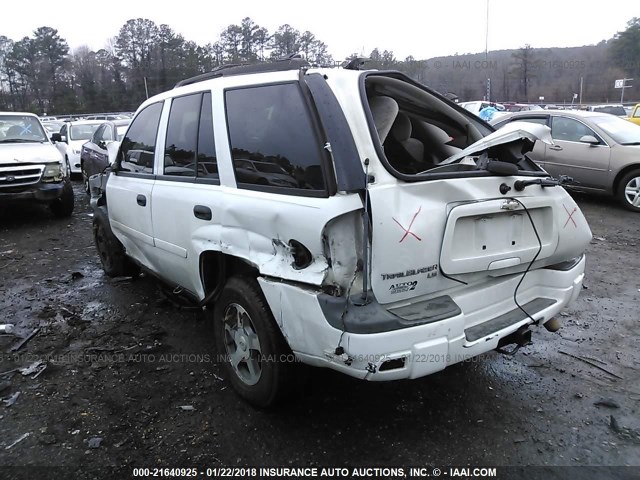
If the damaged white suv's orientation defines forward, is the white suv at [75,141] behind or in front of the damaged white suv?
in front

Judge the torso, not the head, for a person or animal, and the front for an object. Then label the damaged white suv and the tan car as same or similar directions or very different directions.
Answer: very different directions

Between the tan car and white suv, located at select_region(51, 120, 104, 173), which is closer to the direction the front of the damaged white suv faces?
the white suv

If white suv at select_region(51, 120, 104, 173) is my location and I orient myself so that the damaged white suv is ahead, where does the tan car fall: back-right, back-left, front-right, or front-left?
front-left

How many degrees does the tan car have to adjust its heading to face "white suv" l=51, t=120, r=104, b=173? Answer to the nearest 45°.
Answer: approximately 135° to its right

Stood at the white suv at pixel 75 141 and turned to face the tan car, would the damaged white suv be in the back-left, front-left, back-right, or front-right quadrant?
front-right

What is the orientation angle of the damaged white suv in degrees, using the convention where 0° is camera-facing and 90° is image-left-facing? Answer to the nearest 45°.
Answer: approximately 135°

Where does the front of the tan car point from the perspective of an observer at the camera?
facing the viewer and to the right of the viewer

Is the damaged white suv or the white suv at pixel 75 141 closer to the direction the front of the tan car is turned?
the damaged white suv

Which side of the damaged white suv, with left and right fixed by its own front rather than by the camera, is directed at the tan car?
right
